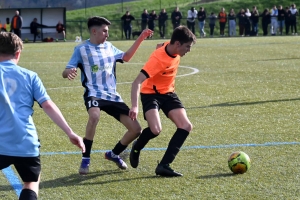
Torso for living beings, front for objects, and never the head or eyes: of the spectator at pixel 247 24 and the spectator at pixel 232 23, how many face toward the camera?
2

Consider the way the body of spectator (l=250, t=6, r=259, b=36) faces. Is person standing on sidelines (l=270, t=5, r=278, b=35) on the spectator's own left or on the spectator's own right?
on the spectator's own left

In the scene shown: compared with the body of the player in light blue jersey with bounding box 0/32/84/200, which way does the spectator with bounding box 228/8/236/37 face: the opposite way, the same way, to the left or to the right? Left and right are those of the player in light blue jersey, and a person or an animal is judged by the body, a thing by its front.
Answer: the opposite way

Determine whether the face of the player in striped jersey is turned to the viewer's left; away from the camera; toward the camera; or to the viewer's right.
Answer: to the viewer's right

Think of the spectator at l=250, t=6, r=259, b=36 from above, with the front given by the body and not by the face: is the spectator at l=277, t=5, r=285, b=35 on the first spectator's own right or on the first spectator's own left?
on the first spectator's own left

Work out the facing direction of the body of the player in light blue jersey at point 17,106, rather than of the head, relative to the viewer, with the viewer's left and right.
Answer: facing away from the viewer

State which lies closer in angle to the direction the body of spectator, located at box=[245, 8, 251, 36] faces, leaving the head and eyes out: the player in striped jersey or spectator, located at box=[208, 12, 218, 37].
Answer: the player in striped jersey
